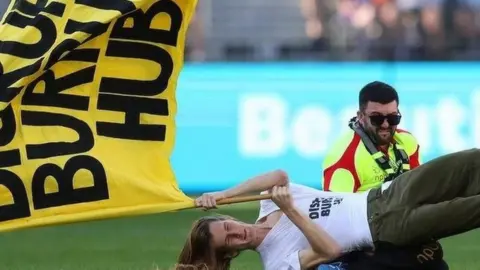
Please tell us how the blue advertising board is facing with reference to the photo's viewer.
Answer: facing the viewer

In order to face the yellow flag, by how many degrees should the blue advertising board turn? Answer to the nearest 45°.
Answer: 0° — it already faces it

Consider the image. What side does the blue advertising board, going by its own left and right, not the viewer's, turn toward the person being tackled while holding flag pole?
front
